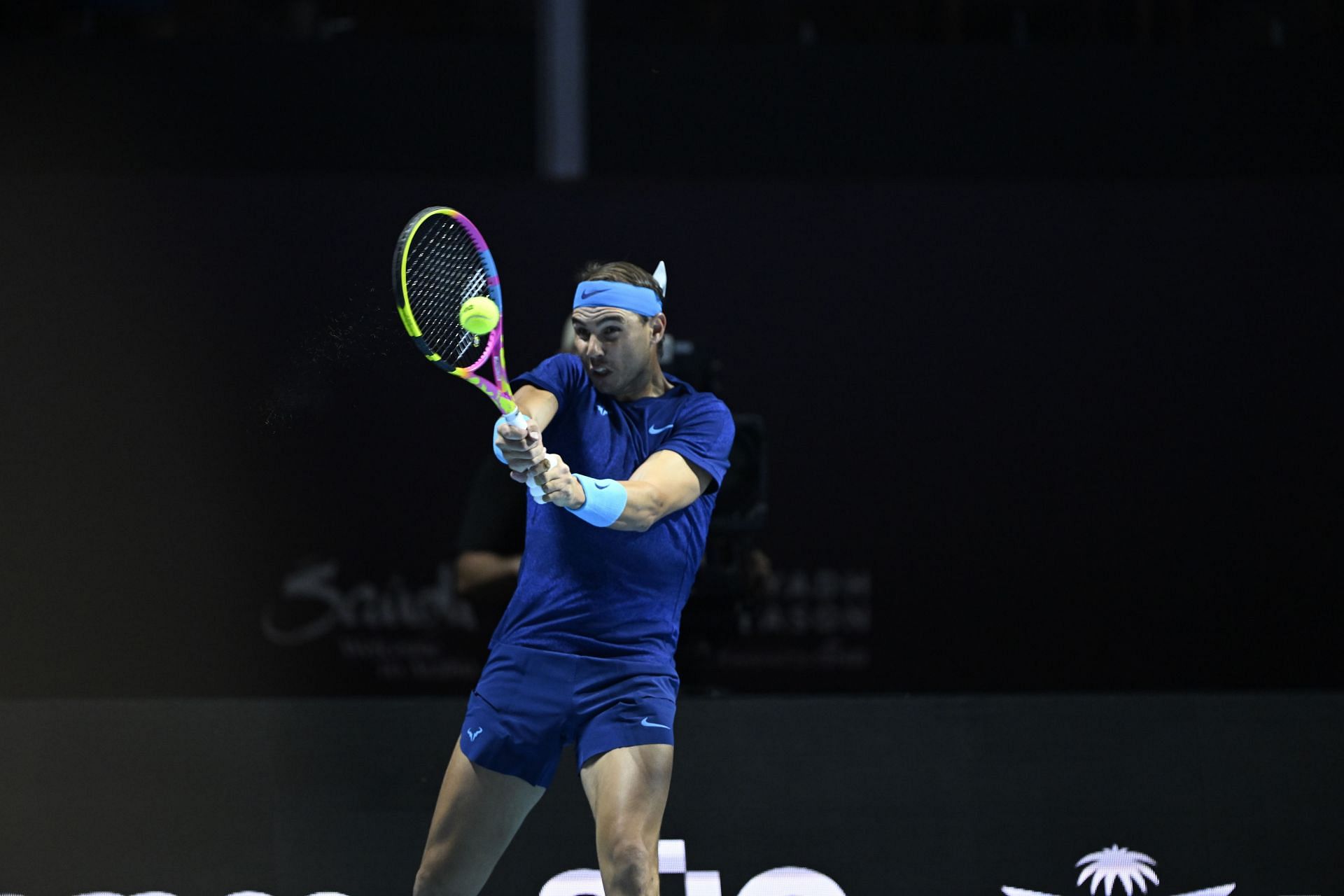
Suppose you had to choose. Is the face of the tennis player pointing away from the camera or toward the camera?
toward the camera

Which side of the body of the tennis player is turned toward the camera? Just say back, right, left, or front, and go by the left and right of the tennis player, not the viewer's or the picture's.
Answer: front
